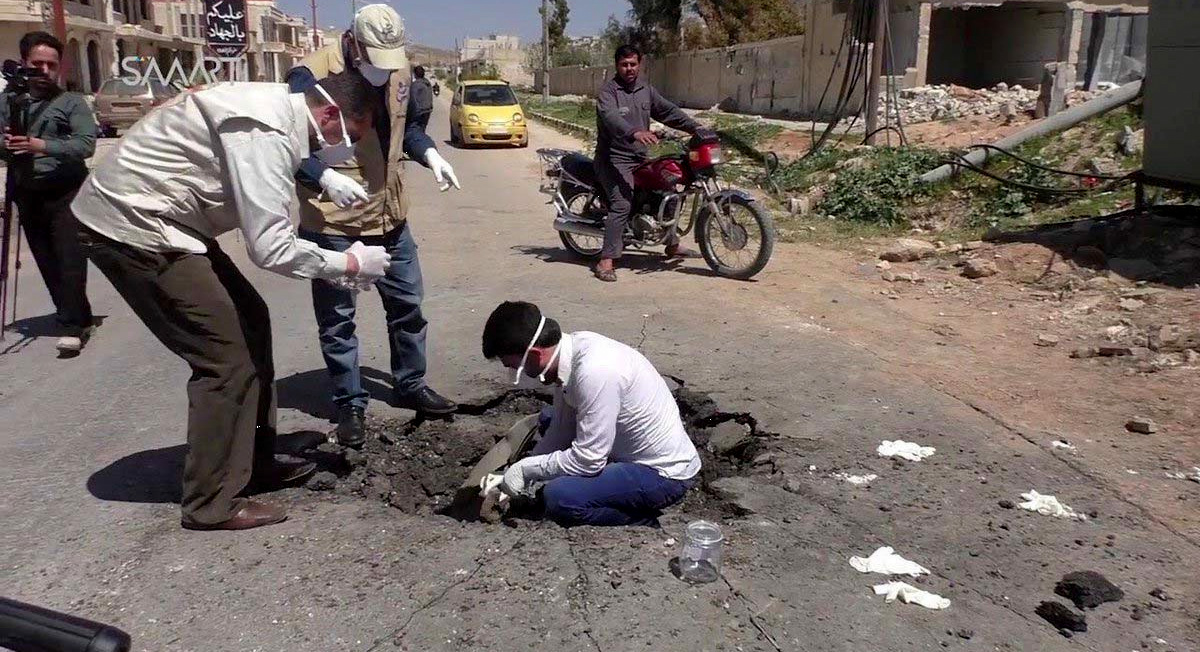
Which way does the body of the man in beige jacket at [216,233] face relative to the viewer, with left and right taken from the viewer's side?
facing to the right of the viewer

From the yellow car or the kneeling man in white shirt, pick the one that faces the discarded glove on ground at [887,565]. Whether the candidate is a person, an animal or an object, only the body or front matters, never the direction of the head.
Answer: the yellow car

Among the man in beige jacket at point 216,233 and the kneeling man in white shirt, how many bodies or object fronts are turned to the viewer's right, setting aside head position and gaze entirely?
1

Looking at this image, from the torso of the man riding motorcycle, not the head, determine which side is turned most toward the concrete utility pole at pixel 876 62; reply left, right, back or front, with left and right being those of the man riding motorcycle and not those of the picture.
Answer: left

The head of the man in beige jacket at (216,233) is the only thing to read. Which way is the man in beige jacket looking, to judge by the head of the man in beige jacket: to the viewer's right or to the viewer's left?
to the viewer's right

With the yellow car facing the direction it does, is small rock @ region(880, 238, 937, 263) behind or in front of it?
in front

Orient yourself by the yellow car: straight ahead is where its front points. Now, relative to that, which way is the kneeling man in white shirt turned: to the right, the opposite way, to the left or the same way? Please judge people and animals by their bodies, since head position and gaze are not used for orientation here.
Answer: to the right

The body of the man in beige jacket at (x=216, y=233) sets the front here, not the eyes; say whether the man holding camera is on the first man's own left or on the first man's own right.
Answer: on the first man's own left

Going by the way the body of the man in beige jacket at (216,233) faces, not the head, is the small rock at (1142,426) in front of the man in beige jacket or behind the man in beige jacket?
in front

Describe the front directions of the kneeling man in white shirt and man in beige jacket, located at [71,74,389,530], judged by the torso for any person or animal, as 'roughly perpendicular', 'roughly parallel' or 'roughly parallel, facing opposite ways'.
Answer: roughly parallel, facing opposite ways

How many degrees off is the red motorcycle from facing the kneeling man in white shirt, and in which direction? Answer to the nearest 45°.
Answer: approximately 45° to its right

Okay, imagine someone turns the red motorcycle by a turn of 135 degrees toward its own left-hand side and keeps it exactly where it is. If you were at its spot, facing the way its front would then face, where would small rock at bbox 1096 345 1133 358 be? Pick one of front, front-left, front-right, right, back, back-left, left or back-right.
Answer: back-right

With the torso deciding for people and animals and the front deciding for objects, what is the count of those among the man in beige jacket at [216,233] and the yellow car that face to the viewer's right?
1

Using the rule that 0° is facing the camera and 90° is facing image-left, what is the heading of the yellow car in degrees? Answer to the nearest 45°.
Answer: approximately 0°

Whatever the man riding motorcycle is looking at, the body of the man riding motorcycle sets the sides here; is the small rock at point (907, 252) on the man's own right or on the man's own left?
on the man's own left

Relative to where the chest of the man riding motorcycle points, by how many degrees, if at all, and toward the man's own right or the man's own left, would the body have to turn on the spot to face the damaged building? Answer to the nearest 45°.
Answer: approximately 90° to the man's own left

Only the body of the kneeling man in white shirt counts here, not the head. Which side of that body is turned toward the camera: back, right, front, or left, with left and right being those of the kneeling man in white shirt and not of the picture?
left
